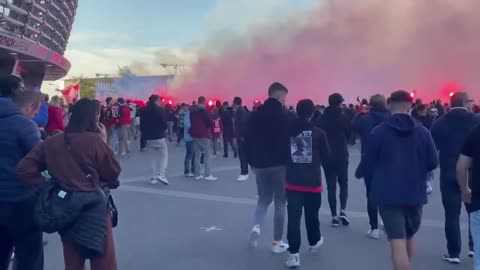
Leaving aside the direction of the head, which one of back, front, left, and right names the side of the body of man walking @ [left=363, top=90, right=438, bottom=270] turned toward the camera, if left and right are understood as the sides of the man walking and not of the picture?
back

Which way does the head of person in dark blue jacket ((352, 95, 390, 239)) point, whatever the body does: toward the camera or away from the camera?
away from the camera

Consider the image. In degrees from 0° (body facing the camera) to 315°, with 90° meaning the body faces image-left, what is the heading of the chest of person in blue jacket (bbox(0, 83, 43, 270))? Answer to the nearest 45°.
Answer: approximately 225°

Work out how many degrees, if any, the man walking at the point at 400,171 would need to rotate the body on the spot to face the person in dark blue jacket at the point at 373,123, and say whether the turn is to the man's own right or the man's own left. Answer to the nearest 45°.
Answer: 0° — they already face them

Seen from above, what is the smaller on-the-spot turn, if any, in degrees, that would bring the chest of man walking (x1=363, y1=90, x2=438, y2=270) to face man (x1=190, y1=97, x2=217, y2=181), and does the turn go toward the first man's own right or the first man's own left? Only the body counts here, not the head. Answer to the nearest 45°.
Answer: approximately 45° to the first man's own left

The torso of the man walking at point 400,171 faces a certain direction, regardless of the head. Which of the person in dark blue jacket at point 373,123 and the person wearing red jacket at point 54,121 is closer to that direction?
the person in dark blue jacket

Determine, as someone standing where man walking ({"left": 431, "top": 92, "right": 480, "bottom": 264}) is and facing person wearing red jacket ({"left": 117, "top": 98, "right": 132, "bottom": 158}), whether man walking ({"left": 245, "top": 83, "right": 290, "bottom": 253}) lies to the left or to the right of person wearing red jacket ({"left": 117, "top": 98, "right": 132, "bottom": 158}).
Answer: left

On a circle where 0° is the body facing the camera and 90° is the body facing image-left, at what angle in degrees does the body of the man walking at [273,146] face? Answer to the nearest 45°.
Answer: approximately 225°

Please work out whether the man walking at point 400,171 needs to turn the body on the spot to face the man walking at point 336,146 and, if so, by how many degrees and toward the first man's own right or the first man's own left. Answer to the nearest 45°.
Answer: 0° — they already face them

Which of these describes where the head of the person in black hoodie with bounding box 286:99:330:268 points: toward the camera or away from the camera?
away from the camera
